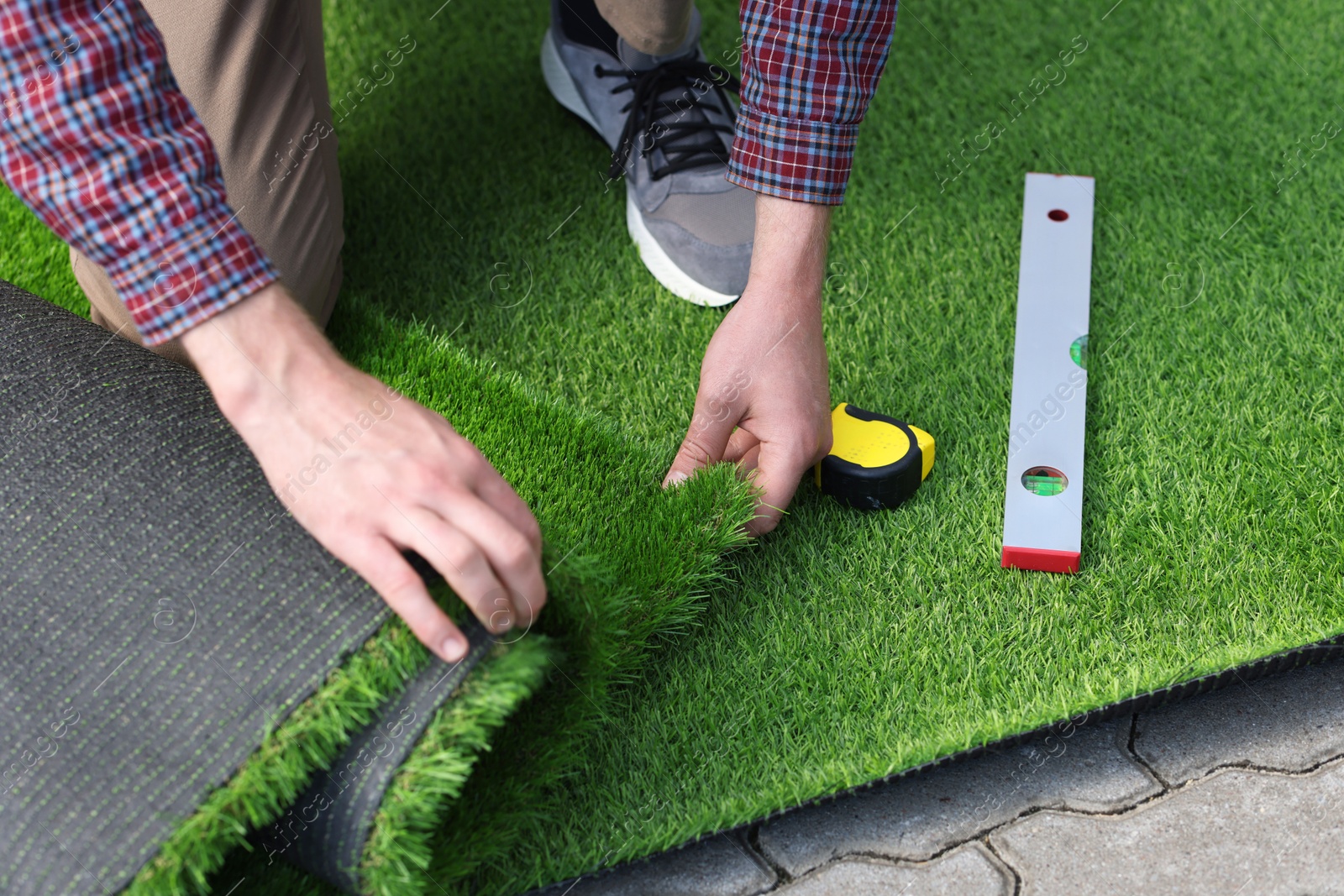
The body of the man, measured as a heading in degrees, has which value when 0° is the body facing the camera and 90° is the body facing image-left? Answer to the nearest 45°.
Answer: approximately 0°

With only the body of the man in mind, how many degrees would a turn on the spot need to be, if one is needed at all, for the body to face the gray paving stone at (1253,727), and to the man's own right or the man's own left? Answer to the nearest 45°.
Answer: approximately 45° to the man's own left

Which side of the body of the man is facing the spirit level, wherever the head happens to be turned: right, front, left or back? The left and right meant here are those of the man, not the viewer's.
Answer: left

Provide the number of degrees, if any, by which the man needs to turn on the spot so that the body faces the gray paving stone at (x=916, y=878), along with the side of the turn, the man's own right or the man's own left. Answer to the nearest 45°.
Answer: approximately 45° to the man's own left
